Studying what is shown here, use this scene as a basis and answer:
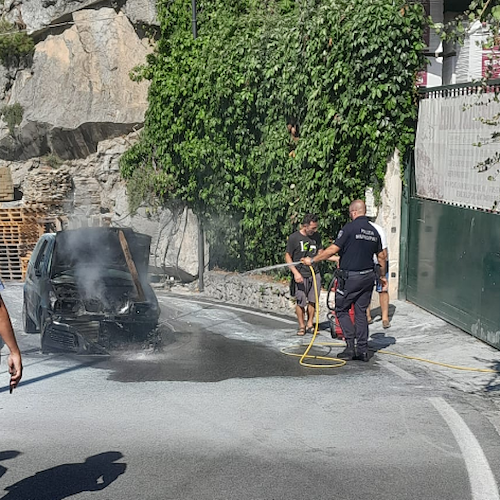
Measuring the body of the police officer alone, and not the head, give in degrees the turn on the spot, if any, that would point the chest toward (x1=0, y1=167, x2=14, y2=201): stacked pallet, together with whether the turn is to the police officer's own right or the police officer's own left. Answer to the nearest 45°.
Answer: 0° — they already face it

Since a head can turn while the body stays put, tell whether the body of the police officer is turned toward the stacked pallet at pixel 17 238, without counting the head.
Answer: yes

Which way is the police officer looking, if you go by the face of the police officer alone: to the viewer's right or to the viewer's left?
to the viewer's left

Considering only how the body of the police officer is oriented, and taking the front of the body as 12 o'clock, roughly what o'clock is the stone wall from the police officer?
The stone wall is roughly at 1 o'clock from the police officer.

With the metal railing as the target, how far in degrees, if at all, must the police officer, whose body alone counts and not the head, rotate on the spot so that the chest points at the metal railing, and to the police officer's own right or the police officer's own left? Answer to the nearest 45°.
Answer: approximately 90° to the police officer's own right

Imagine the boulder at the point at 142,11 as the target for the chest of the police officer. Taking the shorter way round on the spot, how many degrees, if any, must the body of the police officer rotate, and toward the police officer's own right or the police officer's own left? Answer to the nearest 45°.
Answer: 0° — they already face it

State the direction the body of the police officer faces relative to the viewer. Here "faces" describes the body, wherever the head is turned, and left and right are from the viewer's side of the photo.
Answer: facing away from the viewer and to the left of the viewer

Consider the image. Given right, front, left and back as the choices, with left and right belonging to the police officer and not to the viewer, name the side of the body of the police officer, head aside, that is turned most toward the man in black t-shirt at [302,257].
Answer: front
